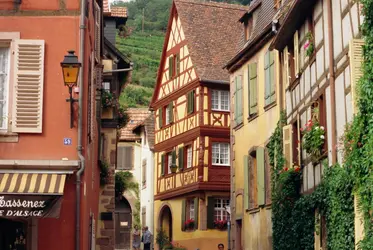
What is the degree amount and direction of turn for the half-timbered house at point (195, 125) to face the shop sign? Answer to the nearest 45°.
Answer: approximately 45° to its left

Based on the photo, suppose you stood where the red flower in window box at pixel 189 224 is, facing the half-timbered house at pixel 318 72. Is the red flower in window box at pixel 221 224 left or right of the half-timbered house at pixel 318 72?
left

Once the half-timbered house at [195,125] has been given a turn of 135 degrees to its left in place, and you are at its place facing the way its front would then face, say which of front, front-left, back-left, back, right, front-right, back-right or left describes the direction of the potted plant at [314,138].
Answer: right

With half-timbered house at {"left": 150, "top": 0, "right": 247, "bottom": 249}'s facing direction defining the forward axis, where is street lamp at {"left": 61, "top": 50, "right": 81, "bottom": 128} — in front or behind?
in front

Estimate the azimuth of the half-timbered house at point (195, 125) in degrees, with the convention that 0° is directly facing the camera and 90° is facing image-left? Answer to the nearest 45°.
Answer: approximately 45°
